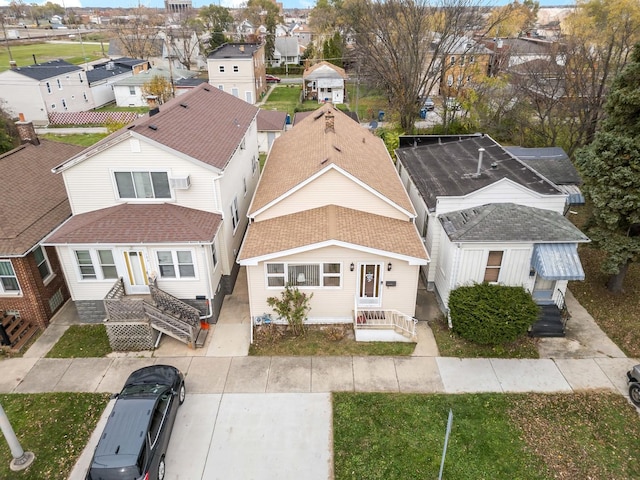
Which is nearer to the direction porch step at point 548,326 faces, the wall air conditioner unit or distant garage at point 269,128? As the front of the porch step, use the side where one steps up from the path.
the wall air conditioner unit

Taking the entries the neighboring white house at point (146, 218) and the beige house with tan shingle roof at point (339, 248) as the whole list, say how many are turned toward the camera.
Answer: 2

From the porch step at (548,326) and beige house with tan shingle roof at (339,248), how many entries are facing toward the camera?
2

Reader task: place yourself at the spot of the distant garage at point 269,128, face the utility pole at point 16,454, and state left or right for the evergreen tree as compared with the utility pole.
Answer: left

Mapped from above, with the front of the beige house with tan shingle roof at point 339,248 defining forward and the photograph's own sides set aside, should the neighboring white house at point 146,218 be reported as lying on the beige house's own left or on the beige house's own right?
on the beige house's own right

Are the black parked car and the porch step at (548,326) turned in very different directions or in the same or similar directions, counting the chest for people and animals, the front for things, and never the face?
very different directions

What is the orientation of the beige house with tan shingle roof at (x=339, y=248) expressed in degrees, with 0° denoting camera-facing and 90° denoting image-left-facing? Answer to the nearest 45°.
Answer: approximately 0°

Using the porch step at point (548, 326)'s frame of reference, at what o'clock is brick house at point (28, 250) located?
The brick house is roughly at 2 o'clock from the porch step.

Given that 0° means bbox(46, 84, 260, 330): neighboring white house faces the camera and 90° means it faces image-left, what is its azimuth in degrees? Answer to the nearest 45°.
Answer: approximately 0°

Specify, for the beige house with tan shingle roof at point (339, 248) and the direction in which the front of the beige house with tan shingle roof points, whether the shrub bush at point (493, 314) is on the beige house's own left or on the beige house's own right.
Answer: on the beige house's own left

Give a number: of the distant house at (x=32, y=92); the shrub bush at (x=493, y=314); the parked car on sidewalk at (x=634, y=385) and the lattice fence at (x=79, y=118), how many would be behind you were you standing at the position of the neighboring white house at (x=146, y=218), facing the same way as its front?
2

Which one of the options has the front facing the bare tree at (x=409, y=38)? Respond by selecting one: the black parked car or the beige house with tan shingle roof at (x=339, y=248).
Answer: the black parked car

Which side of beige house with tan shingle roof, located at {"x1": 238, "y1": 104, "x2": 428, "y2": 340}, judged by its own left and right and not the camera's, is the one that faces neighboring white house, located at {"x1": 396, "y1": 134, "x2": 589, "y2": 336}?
left
